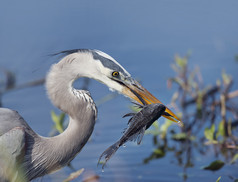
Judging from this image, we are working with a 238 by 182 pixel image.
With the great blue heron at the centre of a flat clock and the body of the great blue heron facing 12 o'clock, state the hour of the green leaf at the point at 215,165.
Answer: The green leaf is roughly at 11 o'clock from the great blue heron.

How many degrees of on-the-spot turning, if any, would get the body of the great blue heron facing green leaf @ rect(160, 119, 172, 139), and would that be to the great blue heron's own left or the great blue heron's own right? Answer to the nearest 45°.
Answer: approximately 45° to the great blue heron's own left

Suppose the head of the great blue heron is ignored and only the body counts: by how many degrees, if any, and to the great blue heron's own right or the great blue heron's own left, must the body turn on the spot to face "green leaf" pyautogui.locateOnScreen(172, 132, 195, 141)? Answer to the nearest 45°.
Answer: approximately 45° to the great blue heron's own left

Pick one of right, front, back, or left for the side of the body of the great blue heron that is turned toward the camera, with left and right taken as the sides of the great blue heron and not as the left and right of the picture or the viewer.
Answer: right
